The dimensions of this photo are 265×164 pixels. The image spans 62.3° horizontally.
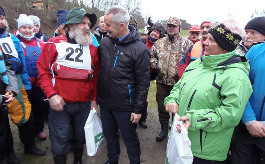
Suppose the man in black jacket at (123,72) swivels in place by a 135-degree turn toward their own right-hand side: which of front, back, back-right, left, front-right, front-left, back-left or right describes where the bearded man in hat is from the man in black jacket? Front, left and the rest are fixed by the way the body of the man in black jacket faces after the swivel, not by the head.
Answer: left

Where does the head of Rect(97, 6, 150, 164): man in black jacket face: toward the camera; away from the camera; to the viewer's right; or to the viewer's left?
to the viewer's left

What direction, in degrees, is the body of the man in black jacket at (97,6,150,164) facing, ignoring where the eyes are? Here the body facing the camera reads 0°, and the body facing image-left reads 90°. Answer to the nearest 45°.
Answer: approximately 45°

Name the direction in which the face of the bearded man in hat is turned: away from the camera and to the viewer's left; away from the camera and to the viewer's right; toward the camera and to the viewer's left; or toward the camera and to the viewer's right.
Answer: toward the camera and to the viewer's right
